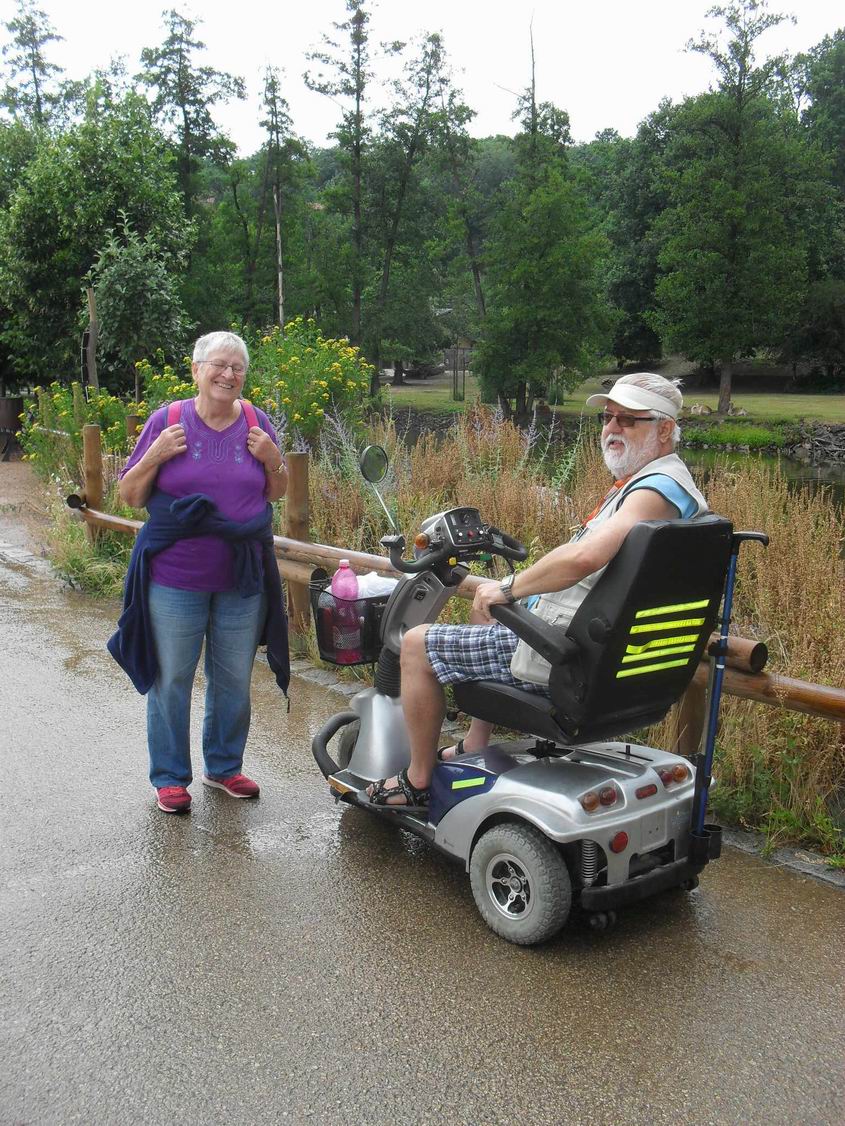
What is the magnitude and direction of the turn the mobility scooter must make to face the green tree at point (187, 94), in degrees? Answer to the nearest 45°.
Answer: approximately 45° to its right

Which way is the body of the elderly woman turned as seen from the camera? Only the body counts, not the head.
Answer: toward the camera

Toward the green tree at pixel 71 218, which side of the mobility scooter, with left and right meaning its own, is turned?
front

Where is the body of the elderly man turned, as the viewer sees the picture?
to the viewer's left

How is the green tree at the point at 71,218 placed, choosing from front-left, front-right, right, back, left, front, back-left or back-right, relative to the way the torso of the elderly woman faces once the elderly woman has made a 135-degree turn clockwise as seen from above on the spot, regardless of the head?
front-right

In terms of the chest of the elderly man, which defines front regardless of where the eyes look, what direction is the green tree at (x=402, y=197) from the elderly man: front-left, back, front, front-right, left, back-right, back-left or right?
right

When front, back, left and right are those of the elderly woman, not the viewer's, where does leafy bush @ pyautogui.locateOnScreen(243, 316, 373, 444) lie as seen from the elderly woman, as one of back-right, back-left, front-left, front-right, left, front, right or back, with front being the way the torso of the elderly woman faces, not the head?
back

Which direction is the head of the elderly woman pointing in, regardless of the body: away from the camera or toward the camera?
toward the camera

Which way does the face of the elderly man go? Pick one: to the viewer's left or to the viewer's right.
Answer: to the viewer's left

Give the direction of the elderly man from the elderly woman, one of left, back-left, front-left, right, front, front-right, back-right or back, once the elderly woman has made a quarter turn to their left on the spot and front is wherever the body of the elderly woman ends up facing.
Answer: front-right

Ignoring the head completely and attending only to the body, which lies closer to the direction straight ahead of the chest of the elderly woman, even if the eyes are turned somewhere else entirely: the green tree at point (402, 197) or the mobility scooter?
the mobility scooter

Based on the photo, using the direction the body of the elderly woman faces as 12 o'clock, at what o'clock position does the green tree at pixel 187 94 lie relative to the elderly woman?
The green tree is roughly at 6 o'clock from the elderly woman.

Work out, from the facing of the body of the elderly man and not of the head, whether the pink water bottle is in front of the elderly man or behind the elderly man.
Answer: in front

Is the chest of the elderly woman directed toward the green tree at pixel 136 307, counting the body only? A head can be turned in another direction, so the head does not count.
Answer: no

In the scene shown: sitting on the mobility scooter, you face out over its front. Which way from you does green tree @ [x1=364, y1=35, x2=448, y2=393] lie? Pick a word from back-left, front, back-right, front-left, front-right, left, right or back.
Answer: front-right

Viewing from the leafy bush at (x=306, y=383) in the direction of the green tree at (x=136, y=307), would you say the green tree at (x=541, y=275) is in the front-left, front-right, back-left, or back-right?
front-right

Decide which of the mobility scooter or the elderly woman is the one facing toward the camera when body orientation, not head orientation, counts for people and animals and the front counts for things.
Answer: the elderly woman

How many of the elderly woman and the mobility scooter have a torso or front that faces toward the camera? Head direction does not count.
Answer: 1

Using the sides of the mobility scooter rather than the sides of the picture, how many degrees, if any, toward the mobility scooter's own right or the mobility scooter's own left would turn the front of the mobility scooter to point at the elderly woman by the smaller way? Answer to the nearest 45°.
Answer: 0° — it already faces them

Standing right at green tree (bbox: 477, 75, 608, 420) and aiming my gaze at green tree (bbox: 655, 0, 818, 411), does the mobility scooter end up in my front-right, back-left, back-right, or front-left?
back-right
